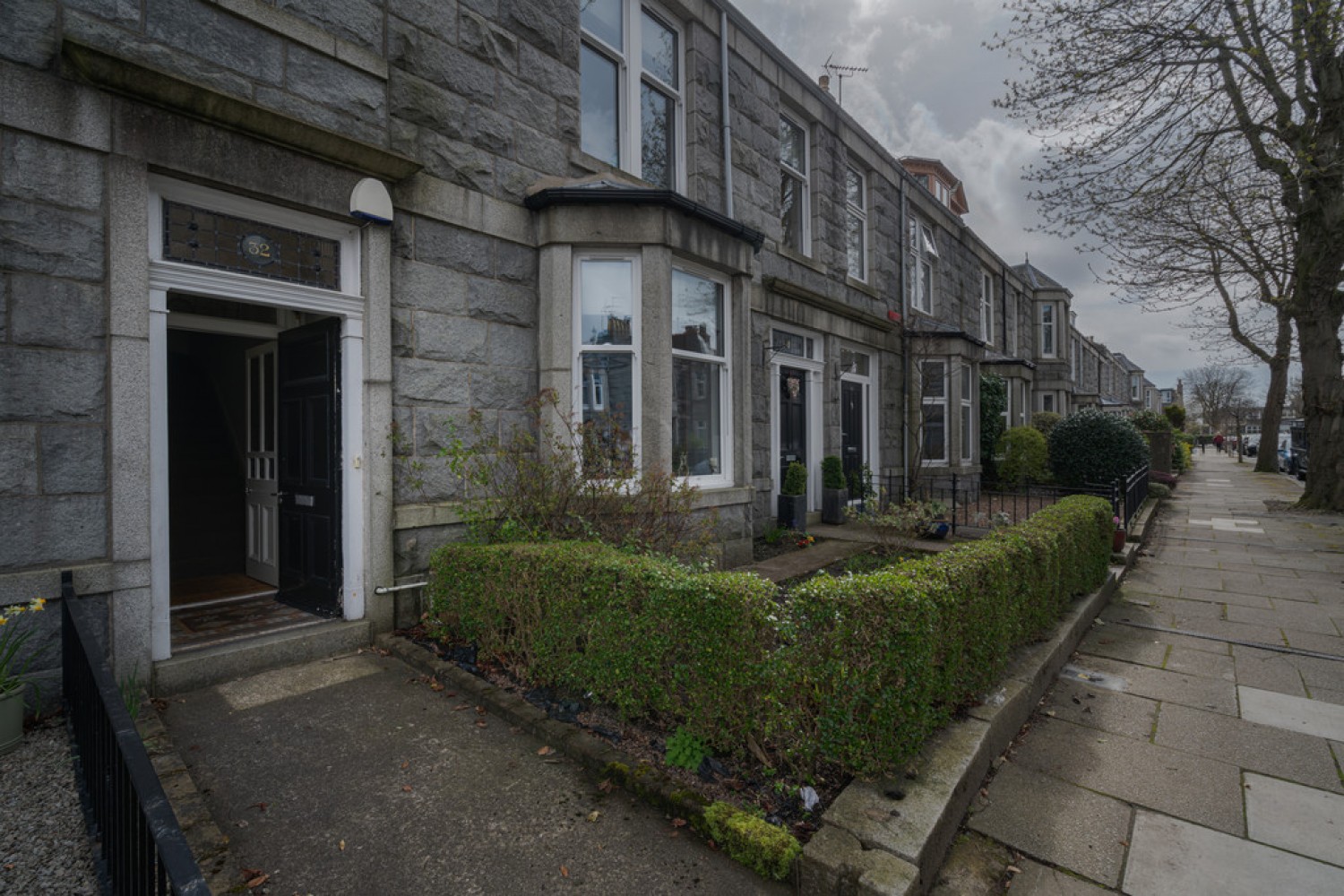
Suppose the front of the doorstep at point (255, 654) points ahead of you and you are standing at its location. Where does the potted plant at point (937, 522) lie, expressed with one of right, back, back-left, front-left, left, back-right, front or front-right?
front-left

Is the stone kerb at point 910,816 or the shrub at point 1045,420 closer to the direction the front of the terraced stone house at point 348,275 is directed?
the stone kerb

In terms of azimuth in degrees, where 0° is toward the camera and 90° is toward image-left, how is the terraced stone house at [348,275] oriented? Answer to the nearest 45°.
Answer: approximately 315°

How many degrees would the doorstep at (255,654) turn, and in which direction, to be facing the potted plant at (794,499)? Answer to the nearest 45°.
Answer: approximately 45° to its left

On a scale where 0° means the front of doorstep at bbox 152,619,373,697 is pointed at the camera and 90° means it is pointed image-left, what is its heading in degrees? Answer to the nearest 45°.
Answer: approximately 315°

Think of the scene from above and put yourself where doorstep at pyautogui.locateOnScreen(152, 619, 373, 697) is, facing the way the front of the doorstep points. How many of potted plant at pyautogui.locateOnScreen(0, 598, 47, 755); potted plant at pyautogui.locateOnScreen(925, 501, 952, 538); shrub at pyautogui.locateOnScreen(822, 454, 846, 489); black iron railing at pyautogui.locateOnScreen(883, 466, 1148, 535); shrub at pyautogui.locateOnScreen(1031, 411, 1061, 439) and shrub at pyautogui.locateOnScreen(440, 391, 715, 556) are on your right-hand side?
1

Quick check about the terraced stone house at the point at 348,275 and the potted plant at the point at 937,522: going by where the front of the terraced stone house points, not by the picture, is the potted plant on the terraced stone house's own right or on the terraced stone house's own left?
on the terraced stone house's own left

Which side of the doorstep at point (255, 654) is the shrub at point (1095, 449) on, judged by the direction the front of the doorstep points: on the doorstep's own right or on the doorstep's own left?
on the doorstep's own left

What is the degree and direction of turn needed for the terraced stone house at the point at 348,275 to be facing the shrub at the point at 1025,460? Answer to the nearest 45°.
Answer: approximately 90° to its left

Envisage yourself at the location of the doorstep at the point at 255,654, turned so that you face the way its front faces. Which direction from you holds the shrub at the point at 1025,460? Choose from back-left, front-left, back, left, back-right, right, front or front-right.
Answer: front-left

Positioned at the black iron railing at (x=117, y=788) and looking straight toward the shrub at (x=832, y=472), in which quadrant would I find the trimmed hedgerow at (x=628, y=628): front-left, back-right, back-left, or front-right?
front-right
